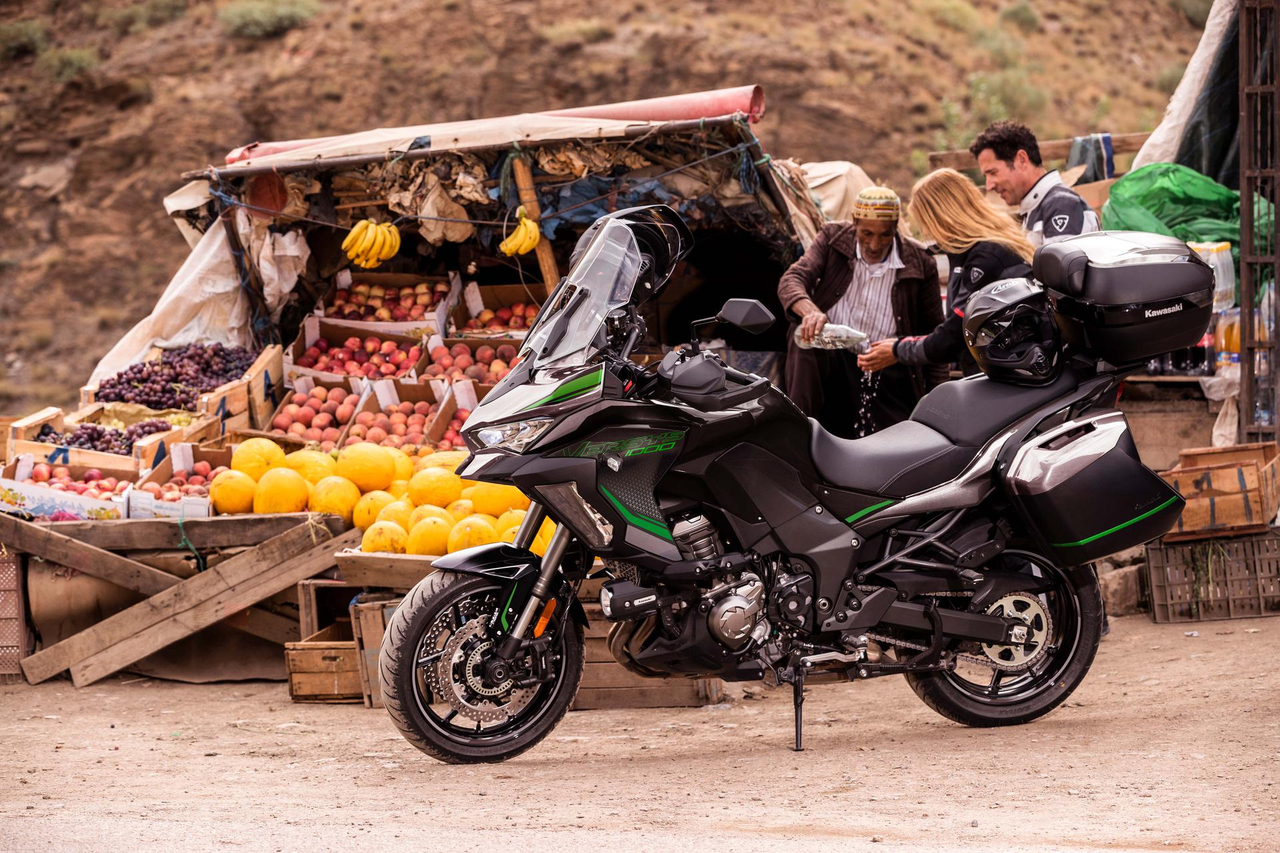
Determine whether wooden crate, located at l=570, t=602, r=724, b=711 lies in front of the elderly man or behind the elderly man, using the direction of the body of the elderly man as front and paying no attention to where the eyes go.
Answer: in front

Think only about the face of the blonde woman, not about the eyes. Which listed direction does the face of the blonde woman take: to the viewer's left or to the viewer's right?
to the viewer's left

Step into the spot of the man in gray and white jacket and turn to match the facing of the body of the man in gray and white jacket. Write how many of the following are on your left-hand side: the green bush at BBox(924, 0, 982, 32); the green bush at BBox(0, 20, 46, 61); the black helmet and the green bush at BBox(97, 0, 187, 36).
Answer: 1

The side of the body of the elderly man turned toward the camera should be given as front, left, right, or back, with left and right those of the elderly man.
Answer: front

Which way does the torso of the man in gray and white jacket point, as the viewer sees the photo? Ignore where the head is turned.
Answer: to the viewer's left

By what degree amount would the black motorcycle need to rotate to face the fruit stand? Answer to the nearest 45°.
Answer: approximately 45° to its right

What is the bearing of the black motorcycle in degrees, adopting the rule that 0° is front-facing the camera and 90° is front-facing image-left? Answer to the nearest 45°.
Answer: approximately 90°

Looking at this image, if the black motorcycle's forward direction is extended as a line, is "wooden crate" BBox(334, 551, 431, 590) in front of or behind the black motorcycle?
in front

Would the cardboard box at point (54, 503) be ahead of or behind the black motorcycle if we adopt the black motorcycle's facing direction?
ahead

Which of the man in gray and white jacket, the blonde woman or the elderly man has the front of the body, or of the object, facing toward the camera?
the elderly man

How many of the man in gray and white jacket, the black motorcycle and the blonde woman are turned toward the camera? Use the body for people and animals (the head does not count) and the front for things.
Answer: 0

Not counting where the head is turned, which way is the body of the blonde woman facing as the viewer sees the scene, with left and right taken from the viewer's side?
facing to the left of the viewer
